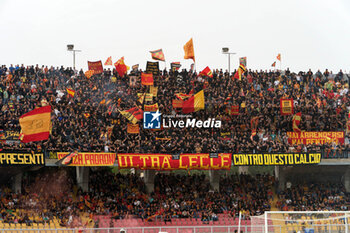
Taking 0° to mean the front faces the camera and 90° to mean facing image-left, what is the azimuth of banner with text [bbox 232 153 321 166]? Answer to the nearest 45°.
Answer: approximately 0°

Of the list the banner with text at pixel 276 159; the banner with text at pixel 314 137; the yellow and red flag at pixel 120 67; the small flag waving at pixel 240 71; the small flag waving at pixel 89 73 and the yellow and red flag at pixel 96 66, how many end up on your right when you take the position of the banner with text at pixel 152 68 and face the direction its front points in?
3

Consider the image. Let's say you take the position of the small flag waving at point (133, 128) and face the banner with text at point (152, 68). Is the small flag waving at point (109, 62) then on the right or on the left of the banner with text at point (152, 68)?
left

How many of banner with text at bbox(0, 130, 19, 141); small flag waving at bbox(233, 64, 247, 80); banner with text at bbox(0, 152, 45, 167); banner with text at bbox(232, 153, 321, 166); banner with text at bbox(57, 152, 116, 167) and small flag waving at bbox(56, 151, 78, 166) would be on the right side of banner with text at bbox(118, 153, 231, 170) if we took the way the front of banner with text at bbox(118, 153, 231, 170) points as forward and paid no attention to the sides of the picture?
4

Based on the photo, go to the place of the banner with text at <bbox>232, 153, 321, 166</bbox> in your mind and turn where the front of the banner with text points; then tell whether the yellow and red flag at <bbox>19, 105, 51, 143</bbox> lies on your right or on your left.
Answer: on your right

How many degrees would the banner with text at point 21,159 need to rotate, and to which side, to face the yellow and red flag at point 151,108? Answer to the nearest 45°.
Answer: approximately 90° to its left

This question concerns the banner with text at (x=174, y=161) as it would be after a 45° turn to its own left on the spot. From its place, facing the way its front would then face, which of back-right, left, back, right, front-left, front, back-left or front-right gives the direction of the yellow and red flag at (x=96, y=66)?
back

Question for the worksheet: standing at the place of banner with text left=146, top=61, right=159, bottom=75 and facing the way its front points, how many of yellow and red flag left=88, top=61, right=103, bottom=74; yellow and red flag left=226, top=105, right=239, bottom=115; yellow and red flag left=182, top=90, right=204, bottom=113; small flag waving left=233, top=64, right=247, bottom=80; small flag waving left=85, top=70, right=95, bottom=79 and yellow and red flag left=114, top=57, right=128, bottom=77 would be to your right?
3
